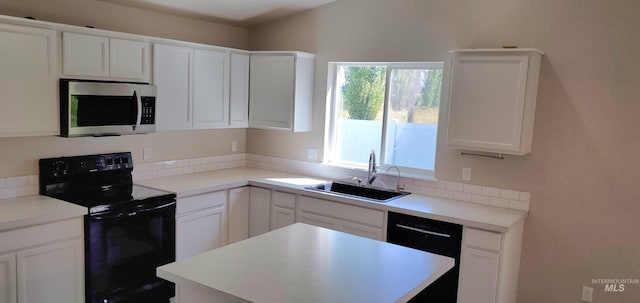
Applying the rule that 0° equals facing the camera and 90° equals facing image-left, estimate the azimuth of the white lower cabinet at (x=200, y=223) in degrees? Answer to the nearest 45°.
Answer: approximately 315°

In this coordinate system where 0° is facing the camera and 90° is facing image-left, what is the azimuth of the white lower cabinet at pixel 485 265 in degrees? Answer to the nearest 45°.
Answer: approximately 0°

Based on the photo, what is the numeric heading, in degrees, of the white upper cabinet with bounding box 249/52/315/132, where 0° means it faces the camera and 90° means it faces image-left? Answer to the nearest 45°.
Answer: approximately 45°

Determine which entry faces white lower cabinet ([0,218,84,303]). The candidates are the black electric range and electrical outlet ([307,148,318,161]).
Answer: the electrical outlet

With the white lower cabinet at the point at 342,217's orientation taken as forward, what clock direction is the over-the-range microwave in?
The over-the-range microwave is roughly at 1 o'clock from the white lower cabinet.

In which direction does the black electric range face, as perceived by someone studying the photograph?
facing the viewer and to the right of the viewer
